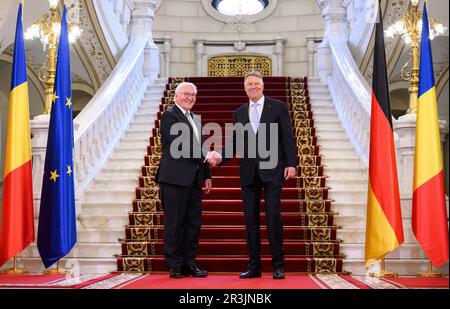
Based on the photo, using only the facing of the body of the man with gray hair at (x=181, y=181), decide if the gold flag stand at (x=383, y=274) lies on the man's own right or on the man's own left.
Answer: on the man's own left

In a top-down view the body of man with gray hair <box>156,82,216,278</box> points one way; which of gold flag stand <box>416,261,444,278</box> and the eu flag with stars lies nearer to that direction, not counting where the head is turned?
the gold flag stand

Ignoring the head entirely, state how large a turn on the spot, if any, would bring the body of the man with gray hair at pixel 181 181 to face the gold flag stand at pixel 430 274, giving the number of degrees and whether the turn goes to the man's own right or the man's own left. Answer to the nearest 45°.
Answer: approximately 45° to the man's own left

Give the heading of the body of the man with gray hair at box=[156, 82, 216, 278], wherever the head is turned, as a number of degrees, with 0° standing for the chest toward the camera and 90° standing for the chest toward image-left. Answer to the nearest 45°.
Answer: approximately 315°
